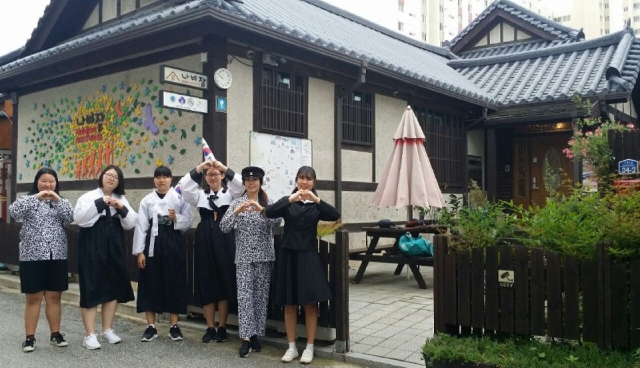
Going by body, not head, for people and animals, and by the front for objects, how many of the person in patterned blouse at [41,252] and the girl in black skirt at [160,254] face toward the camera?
2

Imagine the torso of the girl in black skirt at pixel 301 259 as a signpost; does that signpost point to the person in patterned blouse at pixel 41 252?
no

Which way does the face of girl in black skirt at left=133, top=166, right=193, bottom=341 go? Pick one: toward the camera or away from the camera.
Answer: toward the camera

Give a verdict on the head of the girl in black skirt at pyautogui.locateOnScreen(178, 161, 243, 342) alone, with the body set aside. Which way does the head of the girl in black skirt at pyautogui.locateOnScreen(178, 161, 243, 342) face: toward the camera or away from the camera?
toward the camera

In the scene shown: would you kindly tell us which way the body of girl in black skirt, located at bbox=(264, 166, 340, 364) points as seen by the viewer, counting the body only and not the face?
toward the camera

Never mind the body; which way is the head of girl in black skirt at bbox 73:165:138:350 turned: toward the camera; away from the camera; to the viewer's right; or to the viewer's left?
toward the camera

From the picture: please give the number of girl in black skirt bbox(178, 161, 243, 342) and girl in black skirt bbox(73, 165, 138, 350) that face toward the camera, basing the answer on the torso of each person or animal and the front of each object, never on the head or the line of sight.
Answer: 2

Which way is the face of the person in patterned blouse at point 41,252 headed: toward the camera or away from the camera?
toward the camera

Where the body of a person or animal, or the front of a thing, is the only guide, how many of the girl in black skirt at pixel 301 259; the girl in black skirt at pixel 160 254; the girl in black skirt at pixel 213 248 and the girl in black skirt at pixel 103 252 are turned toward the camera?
4

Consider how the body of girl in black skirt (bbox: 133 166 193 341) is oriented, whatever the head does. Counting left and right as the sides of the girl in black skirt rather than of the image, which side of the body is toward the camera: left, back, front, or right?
front

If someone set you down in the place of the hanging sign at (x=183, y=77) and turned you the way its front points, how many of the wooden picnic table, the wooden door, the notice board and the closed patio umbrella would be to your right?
0

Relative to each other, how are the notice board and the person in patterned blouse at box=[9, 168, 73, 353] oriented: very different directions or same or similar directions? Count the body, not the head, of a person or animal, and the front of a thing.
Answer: same or similar directions

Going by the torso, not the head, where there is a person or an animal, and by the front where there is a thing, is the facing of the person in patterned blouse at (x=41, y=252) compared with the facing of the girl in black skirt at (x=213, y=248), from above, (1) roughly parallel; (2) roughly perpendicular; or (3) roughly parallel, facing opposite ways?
roughly parallel
